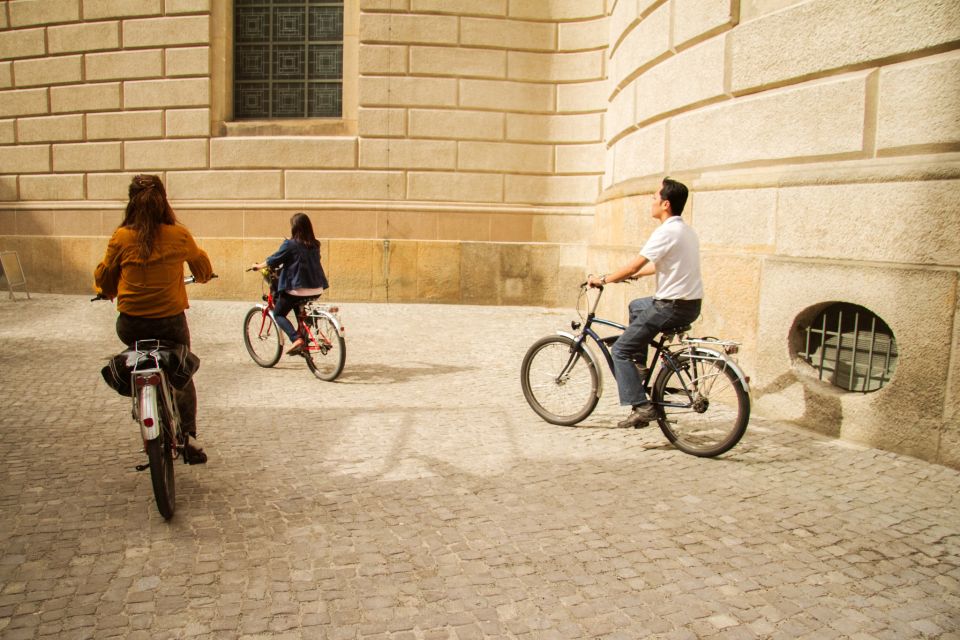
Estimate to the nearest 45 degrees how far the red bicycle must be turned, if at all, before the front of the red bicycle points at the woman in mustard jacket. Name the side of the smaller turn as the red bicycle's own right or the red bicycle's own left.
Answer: approximately 135° to the red bicycle's own left

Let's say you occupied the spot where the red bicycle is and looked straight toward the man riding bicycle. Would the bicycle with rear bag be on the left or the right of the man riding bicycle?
right

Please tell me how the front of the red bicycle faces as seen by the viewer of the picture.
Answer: facing away from the viewer and to the left of the viewer

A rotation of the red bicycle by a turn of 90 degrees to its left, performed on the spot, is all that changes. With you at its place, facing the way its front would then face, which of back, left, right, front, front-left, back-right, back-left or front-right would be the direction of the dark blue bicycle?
left

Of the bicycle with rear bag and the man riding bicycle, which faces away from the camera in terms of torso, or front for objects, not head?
the bicycle with rear bag

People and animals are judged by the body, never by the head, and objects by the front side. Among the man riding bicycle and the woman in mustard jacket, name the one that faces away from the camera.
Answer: the woman in mustard jacket

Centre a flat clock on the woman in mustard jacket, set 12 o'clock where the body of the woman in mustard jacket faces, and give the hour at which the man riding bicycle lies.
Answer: The man riding bicycle is roughly at 3 o'clock from the woman in mustard jacket.

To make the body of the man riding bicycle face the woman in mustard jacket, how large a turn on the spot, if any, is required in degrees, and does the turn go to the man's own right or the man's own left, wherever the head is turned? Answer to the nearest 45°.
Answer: approximately 45° to the man's own left

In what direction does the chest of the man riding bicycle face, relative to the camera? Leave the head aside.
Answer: to the viewer's left

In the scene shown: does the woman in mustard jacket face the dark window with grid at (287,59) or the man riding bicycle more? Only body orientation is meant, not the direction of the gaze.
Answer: the dark window with grid

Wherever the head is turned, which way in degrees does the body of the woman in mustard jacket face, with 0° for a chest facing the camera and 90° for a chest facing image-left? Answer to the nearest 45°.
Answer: approximately 180°

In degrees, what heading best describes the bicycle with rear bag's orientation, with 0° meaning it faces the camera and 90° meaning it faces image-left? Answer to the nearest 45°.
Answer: approximately 180°
